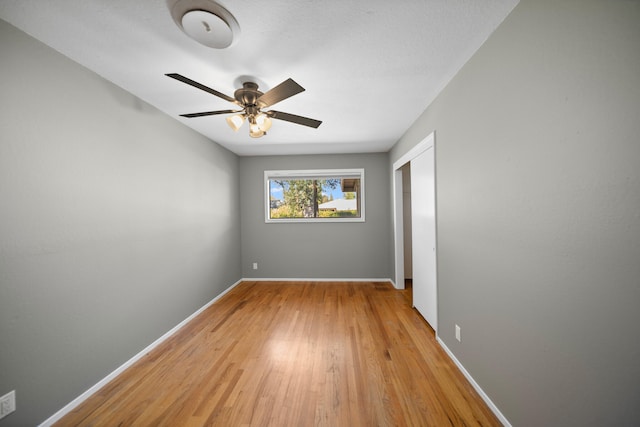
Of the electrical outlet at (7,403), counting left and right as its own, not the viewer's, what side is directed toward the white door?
front
